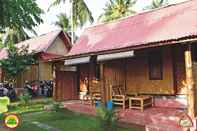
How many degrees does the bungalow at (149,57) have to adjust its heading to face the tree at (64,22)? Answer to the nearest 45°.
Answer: approximately 135° to its right

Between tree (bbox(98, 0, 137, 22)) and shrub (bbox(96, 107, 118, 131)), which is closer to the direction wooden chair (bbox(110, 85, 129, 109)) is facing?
the shrub

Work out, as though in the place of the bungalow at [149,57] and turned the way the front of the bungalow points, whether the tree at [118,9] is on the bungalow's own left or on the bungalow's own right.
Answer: on the bungalow's own right

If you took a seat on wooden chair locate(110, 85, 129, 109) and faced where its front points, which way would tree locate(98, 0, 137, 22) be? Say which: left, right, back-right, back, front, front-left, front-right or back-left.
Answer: back-left

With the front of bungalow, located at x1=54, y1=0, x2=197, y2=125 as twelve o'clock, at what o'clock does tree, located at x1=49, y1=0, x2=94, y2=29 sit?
The tree is roughly at 4 o'clock from the bungalow.

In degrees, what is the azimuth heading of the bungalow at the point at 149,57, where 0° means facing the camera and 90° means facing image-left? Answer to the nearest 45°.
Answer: approximately 45°
